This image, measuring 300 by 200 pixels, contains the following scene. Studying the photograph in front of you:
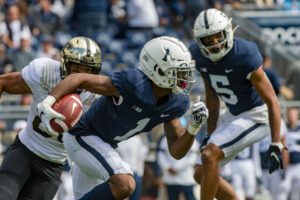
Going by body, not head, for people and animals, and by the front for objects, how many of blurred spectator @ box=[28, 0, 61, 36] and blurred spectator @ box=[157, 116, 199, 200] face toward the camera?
2

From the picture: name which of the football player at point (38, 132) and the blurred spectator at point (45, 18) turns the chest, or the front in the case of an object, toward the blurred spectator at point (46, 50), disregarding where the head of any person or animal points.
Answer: the blurred spectator at point (45, 18)

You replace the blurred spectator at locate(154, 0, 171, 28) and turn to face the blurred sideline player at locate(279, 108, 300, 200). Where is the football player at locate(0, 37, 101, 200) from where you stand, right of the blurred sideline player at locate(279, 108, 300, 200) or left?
right

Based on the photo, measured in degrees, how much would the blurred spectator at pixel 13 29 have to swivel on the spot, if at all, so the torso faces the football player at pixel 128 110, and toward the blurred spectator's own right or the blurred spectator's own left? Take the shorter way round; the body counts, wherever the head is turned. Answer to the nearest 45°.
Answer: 0° — they already face them

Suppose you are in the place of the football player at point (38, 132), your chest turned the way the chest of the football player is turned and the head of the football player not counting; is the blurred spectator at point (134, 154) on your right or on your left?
on your left

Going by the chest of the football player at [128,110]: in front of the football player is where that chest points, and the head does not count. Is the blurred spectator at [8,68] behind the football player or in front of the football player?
behind

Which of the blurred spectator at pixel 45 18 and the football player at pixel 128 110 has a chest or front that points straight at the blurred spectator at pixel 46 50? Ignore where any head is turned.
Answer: the blurred spectator at pixel 45 18

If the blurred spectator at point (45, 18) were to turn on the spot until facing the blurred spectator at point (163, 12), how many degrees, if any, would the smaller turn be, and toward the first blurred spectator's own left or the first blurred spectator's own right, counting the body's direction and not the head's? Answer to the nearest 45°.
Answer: approximately 90° to the first blurred spectator's own left

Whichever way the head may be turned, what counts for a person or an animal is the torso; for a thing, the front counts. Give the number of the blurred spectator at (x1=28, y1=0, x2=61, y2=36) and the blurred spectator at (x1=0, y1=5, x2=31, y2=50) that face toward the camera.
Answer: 2

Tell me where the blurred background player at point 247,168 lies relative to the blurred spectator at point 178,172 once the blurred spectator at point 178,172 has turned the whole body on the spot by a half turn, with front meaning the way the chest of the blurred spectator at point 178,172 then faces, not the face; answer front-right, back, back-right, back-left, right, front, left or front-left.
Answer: right

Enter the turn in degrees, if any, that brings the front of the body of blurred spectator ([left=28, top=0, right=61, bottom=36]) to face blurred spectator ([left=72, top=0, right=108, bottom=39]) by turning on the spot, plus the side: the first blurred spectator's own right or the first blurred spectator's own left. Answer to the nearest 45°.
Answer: approximately 45° to the first blurred spectator's own left
